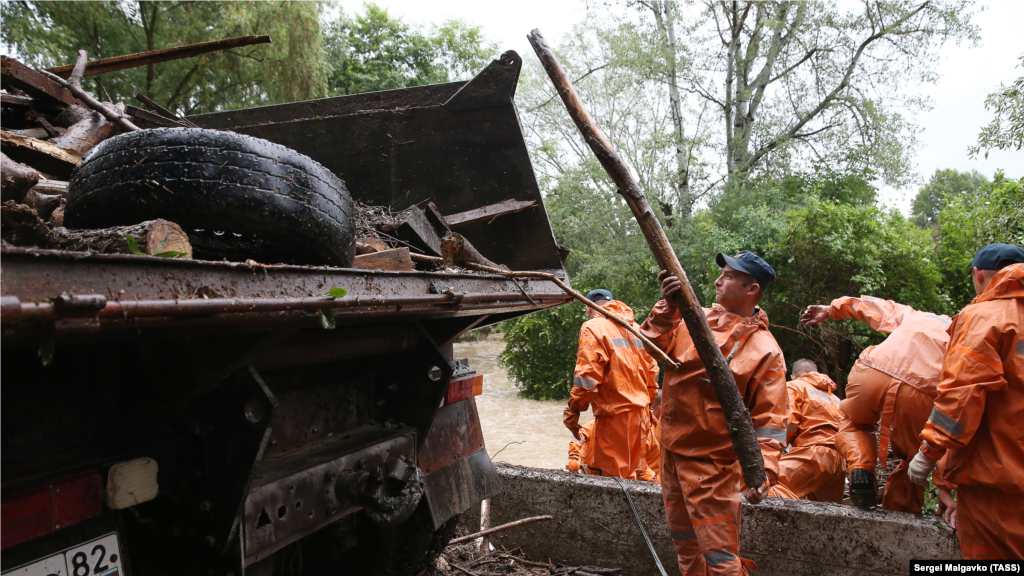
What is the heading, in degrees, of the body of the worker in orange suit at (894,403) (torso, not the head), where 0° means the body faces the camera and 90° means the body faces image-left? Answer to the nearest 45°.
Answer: approximately 180°

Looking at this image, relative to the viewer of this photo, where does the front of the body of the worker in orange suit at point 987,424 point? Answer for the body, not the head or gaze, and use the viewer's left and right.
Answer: facing away from the viewer and to the left of the viewer

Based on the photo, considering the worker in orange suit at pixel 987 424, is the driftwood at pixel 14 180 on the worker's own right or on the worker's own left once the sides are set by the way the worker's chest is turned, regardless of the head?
on the worker's own left

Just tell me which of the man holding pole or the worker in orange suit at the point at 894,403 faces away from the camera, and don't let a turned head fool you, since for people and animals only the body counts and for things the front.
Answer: the worker in orange suit

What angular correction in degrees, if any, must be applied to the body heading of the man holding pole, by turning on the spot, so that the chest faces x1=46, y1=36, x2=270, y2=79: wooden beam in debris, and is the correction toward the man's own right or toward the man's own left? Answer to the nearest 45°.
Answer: approximately 45° to the man's own right

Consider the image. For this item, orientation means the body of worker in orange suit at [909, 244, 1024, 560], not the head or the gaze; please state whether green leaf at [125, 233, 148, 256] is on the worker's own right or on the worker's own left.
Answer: on the worker's own left

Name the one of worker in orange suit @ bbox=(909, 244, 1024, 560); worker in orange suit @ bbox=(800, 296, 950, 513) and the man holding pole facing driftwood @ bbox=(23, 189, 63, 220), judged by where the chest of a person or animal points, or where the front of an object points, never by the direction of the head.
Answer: the man holding pole

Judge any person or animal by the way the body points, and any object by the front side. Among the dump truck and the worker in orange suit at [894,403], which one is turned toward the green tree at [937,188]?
the worker in orange suit

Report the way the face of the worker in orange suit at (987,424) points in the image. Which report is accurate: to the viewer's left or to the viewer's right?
to the viewer's left
